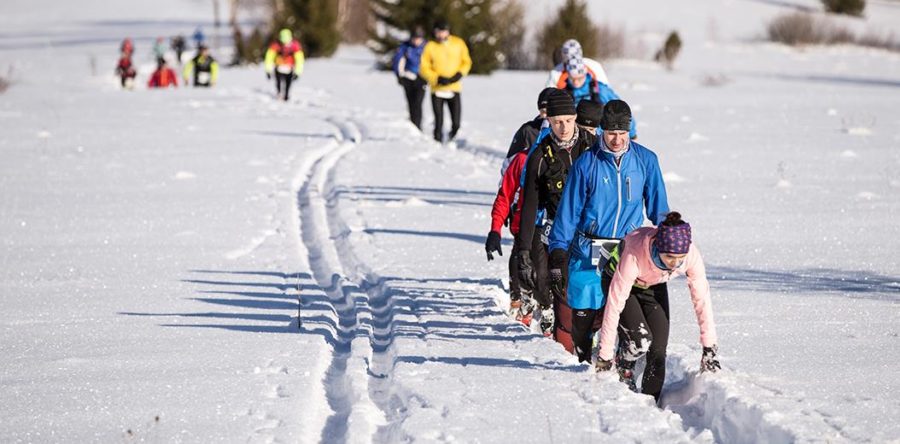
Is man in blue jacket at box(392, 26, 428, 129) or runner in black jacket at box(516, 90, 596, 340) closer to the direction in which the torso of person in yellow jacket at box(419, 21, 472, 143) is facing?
the runner in black jacket

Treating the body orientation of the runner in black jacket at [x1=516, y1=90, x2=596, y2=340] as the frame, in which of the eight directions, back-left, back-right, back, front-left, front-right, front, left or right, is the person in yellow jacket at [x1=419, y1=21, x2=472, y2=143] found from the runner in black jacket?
back-left

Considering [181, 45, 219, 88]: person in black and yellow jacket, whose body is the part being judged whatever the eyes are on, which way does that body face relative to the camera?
toward the camera

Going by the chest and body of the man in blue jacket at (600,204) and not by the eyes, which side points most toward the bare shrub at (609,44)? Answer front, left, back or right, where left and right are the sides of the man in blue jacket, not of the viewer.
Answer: back

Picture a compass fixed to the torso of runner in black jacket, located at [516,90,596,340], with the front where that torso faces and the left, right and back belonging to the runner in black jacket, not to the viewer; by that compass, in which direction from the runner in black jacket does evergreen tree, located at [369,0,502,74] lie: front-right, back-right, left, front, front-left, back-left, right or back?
back-left

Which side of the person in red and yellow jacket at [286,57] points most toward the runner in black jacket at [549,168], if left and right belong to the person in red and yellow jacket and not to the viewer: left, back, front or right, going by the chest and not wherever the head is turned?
front

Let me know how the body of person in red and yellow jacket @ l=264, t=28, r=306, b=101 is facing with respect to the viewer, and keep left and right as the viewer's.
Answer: facing the viewer

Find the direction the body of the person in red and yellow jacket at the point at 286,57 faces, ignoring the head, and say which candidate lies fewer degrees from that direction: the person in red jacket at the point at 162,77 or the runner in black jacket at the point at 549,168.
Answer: the runner in black jacket

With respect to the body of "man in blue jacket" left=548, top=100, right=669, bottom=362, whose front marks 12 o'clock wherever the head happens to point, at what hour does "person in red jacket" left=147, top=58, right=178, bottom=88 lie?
The person in red jacket is roughly at 5 o'clock from the man in blue jacket.
